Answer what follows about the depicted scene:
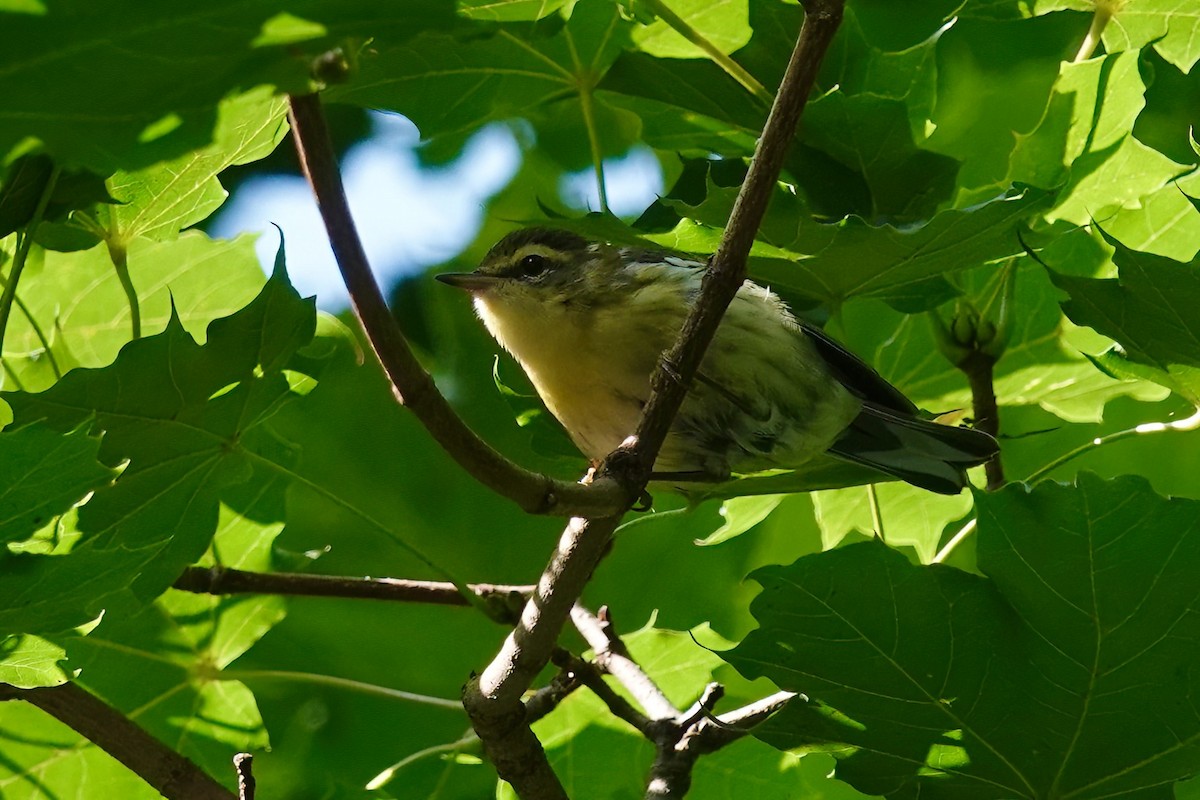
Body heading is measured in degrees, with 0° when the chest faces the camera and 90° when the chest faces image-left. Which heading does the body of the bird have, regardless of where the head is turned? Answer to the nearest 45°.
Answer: approximately 90°

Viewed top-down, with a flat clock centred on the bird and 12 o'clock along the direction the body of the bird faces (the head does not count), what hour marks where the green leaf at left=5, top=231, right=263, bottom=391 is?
The green leaf is roughly at 12 o'clock from the bird.

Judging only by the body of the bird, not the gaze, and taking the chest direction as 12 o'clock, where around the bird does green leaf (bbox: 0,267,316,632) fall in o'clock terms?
The green leaf is roughly at 11 o'clock from the bird.

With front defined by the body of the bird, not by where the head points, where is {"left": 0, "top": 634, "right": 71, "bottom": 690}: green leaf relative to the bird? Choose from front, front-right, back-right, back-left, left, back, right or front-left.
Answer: front-left

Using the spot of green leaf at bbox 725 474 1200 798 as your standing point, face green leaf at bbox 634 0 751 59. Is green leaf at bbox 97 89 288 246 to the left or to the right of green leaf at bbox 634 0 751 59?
left

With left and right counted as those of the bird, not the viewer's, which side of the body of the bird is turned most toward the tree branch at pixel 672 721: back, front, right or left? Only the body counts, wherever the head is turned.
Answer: left

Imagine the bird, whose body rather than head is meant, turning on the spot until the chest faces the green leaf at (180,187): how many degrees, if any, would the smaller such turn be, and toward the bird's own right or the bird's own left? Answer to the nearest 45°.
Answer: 0° — it already faces it
